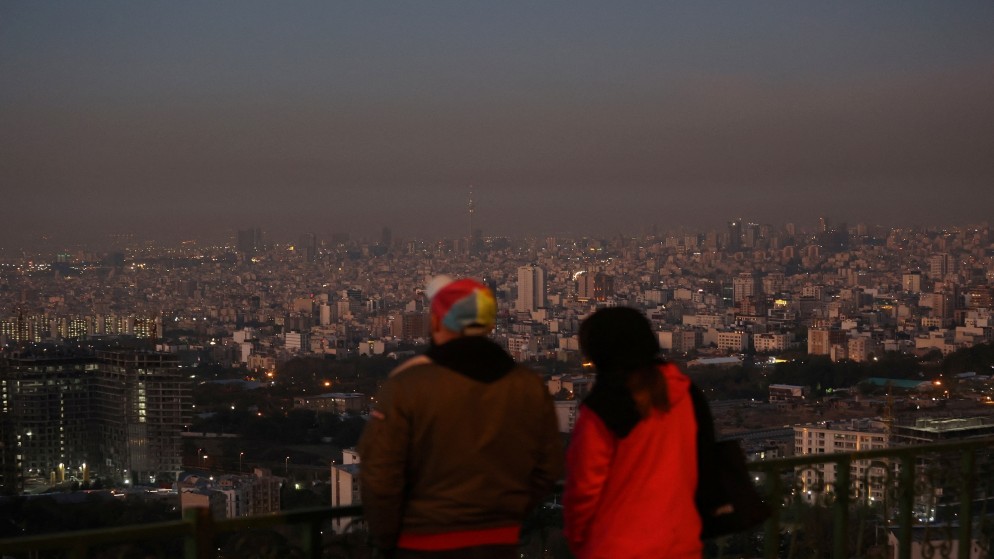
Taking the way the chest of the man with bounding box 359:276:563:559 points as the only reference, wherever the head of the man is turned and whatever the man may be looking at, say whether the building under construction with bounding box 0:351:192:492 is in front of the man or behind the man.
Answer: in front

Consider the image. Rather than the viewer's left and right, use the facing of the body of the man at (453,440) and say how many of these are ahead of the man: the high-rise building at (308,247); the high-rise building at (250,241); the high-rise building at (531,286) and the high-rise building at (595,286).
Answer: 4

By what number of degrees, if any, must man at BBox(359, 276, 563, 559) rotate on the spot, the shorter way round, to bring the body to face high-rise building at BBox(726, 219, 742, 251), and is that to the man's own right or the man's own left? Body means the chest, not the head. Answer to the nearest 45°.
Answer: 0° — they already face it

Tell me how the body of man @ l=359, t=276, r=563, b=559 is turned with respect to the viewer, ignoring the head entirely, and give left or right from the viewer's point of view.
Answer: facing away from the viewer

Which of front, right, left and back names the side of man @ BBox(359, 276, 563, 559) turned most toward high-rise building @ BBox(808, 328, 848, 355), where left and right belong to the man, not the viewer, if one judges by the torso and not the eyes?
front

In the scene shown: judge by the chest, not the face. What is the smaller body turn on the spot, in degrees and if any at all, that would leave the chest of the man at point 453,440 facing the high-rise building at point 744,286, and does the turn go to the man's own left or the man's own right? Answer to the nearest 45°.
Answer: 0° — they already face it

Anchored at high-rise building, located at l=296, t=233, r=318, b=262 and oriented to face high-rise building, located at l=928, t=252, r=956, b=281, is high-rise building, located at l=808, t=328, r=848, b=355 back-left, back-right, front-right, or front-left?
front-right

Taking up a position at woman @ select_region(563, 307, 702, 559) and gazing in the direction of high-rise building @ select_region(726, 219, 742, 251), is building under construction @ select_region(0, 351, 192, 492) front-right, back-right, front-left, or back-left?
front-left

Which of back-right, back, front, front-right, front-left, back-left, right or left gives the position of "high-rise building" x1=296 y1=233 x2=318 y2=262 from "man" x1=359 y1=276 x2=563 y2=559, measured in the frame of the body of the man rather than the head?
front

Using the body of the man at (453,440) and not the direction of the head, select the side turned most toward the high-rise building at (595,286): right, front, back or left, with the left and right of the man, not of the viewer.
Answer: front

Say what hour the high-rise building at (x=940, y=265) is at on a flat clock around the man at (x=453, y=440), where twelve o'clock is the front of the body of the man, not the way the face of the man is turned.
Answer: The high-rise building is roughly at 1 o'clock from the man.

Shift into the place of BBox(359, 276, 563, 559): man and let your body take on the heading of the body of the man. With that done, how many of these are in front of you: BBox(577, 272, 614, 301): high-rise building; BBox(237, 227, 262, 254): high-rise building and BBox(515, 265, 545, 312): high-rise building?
3

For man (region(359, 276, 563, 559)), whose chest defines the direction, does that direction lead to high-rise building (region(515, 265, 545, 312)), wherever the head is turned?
yes
